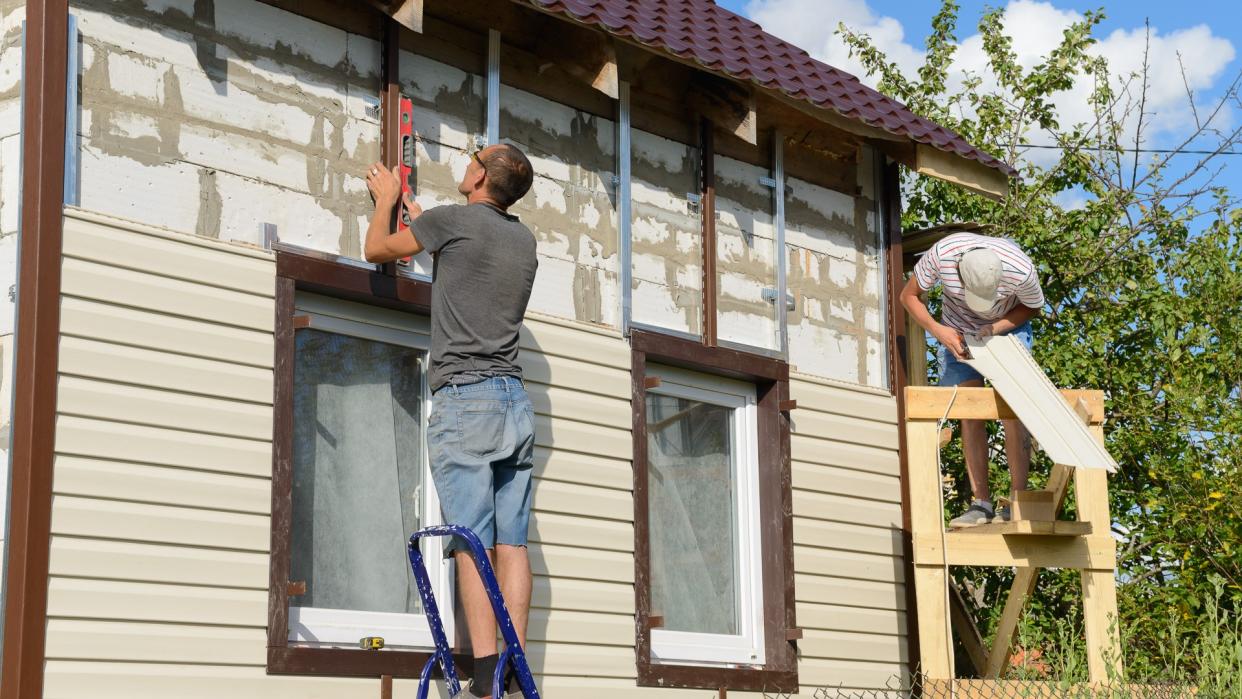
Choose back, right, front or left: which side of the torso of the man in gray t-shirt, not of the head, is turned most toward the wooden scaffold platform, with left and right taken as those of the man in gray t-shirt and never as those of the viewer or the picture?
right

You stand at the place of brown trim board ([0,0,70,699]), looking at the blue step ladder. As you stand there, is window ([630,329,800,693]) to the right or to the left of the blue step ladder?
left

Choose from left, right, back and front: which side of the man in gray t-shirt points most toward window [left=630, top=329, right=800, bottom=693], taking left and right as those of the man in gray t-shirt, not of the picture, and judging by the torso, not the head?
right

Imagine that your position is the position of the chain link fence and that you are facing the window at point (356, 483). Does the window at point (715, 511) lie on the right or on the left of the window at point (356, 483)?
right

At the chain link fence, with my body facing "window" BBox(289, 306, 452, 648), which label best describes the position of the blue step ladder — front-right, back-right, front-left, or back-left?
front-left

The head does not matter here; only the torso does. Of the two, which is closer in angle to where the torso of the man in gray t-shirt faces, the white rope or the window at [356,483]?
the window

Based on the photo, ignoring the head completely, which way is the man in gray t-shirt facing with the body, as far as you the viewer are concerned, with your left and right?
facing away from the viewer and to the left of the viewer

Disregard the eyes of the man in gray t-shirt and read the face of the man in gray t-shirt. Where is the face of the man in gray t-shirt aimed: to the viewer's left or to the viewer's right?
to the viewer's left
